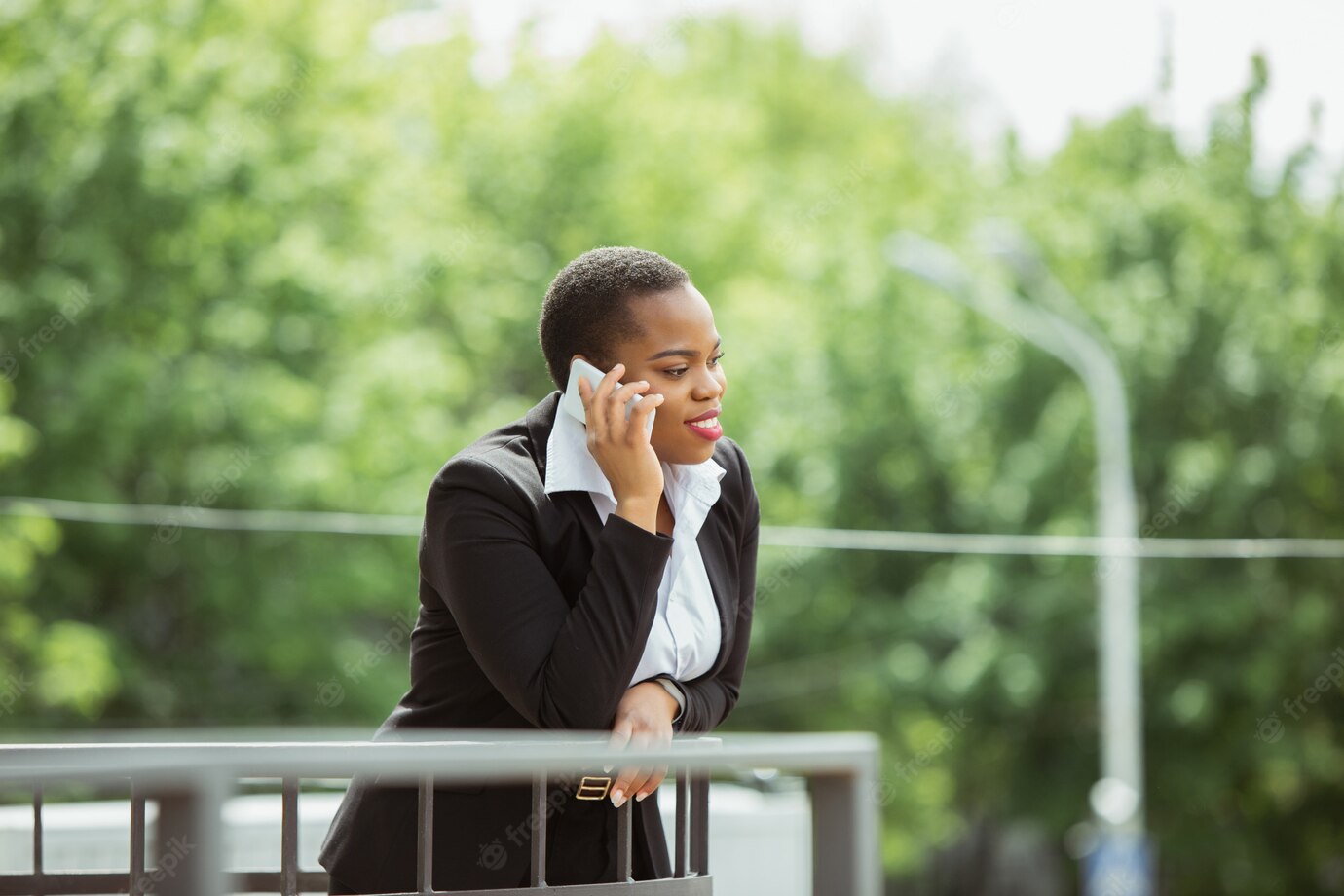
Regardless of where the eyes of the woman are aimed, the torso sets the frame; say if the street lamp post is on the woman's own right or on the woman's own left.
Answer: on the woman's own left

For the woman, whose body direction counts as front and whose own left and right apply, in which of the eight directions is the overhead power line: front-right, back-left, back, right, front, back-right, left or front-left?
back-left

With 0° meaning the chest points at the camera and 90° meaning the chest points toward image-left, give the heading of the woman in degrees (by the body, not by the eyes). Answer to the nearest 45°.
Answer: approximately 315°
